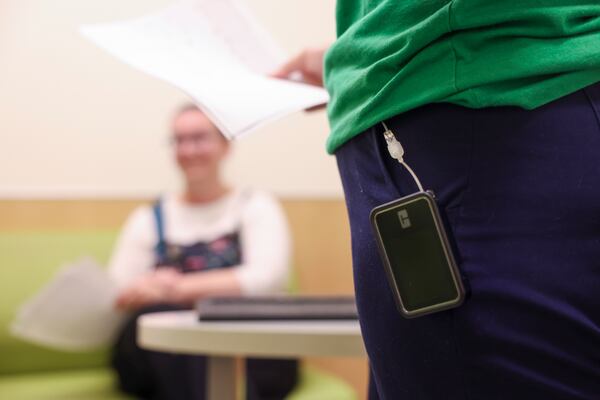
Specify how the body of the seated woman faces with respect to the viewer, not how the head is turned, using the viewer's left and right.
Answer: facing the viewer

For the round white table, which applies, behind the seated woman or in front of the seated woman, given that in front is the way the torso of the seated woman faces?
in front

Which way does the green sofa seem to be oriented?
toward the camera
